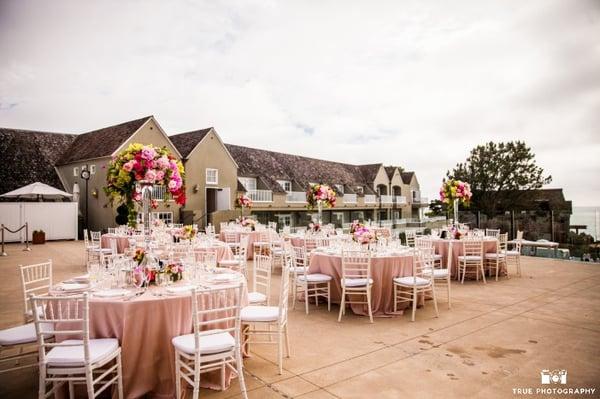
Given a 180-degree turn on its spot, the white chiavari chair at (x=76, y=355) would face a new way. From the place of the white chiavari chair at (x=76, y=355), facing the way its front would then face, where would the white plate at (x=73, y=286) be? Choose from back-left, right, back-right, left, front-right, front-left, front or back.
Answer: back-right

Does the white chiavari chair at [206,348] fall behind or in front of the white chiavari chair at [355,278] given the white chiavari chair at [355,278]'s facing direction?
behind

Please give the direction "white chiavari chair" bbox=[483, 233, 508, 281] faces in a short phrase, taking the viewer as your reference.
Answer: facing away from the viewer and to the left of the viewer

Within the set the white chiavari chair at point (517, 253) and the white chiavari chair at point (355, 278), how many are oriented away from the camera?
1

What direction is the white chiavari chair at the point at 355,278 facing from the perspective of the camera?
away from the camera

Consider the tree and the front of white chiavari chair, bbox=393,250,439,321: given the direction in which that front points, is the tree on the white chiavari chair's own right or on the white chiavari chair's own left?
on the white chiavari chair's own right

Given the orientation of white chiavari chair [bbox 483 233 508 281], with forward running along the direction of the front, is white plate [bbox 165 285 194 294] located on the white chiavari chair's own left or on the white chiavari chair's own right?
on the white chiavari chair's own left

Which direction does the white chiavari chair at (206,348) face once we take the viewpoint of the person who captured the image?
facing away from the viewer and to the left of the viewer

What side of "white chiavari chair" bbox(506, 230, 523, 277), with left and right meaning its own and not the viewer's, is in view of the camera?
left

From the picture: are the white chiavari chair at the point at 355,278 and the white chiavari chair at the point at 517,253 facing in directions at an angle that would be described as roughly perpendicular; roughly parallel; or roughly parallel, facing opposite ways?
roughly perpendicular

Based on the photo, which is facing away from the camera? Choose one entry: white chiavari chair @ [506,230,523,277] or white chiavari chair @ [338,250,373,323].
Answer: white chiavari chair @ [338,250,373,323]
